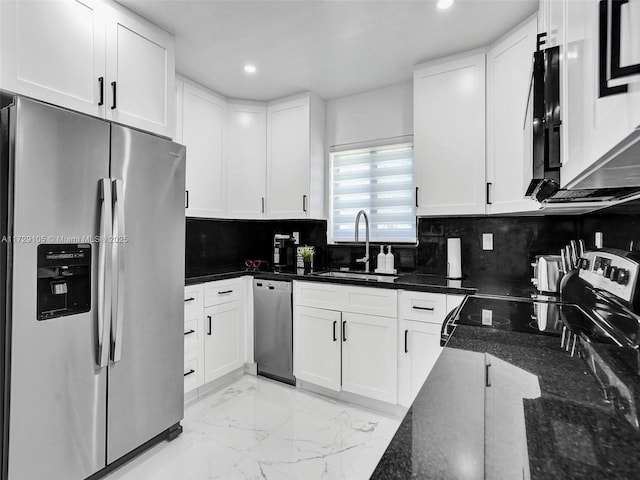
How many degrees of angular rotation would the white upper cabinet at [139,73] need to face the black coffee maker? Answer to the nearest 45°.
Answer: approximately 90° to its left

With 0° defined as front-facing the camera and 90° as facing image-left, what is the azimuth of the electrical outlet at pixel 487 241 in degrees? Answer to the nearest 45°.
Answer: approximately 0°

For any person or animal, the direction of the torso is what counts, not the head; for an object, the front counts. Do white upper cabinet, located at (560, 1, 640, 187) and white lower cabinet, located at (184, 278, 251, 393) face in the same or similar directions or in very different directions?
very different directions

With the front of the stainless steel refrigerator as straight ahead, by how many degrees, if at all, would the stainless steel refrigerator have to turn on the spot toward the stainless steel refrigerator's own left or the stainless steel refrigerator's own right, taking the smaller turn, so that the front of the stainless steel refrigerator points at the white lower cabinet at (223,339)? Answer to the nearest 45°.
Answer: approximately 90° to the stainless steel refrigerator's own left

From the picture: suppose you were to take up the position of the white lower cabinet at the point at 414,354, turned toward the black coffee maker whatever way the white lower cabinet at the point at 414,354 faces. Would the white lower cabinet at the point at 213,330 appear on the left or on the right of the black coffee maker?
left

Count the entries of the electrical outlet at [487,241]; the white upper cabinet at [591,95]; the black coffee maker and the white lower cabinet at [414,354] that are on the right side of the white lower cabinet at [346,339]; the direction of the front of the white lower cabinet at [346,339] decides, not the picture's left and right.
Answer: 1

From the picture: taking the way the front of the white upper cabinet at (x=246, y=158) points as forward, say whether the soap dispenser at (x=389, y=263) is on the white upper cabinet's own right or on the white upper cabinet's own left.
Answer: on the white upper cabinet's own left

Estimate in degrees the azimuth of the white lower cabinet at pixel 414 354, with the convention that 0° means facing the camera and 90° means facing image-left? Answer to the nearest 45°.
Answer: approximately 0°
